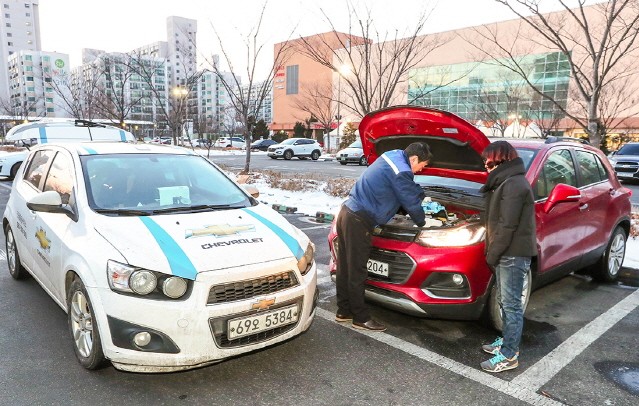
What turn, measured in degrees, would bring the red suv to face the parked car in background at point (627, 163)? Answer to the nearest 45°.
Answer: approximately 135° to its right

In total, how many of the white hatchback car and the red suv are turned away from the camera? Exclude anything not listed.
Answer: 0

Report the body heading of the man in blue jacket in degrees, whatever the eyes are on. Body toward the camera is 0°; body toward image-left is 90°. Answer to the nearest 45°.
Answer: approximately 270°

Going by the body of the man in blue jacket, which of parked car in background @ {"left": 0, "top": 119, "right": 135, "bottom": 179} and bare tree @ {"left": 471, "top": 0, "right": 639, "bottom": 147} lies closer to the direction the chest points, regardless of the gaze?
the bare tree

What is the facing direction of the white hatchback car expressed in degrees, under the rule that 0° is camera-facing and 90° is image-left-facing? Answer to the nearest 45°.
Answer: approximately 315°

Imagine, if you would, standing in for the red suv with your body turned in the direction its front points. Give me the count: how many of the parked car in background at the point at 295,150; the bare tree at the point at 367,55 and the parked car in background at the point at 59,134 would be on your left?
0

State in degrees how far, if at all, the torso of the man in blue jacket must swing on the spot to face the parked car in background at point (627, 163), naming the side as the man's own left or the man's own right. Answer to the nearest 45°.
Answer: approximately 45° to the man's own left

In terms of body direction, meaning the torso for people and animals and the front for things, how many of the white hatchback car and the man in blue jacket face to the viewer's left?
0

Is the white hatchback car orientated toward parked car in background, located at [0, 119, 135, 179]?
no

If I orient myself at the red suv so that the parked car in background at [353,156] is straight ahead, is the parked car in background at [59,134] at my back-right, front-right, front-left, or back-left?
front-left

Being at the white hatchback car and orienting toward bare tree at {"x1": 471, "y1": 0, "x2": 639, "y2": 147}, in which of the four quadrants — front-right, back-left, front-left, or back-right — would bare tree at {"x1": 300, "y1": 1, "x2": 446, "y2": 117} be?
front-left

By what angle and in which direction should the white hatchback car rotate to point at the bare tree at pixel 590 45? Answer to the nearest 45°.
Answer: approximately 90° to its left

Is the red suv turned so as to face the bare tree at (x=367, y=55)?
no

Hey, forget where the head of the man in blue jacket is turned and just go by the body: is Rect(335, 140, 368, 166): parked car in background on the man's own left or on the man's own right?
on the man's own left

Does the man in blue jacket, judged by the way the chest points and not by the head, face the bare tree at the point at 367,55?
no
